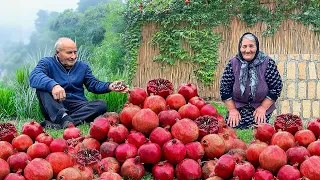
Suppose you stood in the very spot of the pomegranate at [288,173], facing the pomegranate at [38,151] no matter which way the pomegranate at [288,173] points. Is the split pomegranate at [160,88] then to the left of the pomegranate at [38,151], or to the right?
right

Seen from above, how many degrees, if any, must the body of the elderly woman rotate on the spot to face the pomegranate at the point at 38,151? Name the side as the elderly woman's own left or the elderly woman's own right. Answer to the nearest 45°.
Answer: approximately 45° to the elderly woman's own right

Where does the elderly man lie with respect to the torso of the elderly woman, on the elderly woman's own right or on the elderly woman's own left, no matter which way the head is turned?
on the elderly woman's own right

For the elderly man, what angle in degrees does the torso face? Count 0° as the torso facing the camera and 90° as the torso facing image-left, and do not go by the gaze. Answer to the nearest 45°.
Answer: approximately 315°

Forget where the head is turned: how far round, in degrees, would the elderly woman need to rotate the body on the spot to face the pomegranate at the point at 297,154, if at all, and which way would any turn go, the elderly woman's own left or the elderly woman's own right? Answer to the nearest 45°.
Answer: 0° — they already face it

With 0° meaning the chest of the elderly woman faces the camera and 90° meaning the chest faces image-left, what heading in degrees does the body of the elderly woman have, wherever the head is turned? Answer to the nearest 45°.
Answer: approximately 0°

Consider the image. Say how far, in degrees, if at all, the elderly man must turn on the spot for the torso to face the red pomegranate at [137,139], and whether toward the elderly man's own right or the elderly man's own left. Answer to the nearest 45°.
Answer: approximately 45° to the elderly man's own right

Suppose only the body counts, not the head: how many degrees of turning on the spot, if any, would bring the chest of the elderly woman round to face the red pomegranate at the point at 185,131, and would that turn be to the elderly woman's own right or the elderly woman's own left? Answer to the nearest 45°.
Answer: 0° — they already face it

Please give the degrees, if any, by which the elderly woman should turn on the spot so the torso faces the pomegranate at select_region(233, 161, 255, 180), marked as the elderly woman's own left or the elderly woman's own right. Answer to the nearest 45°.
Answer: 0° — they already face it
